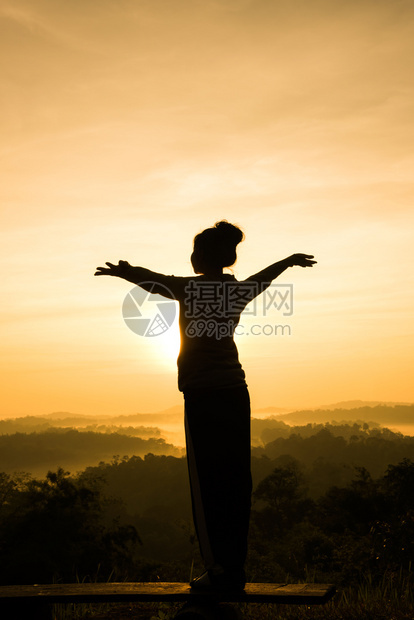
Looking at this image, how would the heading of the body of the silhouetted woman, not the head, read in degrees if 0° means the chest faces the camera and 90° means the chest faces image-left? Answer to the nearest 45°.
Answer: approximately 135°
